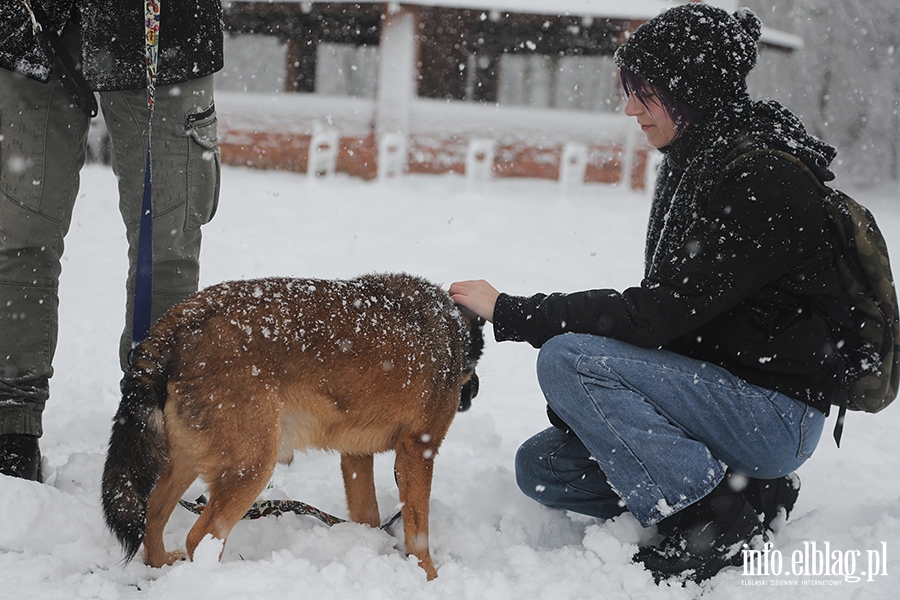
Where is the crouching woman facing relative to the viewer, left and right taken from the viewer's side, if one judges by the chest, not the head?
facing to the left of the viewer

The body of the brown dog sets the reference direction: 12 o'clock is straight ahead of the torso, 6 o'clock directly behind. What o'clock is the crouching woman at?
The crouching woman is roughly at 12 o'clock from the brown dog.

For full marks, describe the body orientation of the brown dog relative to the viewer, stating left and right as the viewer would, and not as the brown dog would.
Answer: facing to the right of the viewer

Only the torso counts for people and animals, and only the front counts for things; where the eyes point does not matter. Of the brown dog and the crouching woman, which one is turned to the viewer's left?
the crouching woman

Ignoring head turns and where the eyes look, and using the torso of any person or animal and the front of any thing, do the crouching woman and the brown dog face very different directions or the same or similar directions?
very different directions

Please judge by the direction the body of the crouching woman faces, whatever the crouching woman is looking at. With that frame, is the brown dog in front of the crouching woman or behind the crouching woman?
in front

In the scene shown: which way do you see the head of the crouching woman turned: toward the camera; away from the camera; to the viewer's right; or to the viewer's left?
to the viewer's left

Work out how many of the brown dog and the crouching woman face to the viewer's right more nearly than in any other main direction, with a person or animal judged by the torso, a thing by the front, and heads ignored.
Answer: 1
